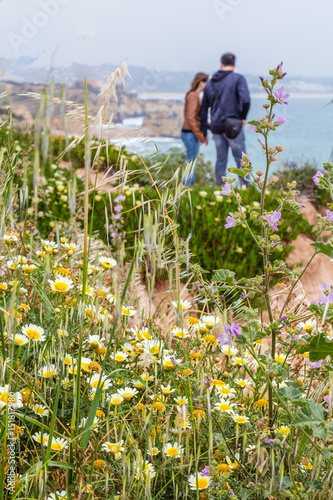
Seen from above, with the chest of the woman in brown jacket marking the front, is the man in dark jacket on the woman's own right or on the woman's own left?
on the woman's own right

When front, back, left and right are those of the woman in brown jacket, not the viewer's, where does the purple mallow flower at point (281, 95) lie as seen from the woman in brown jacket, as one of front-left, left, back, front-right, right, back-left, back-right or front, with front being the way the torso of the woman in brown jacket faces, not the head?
right
